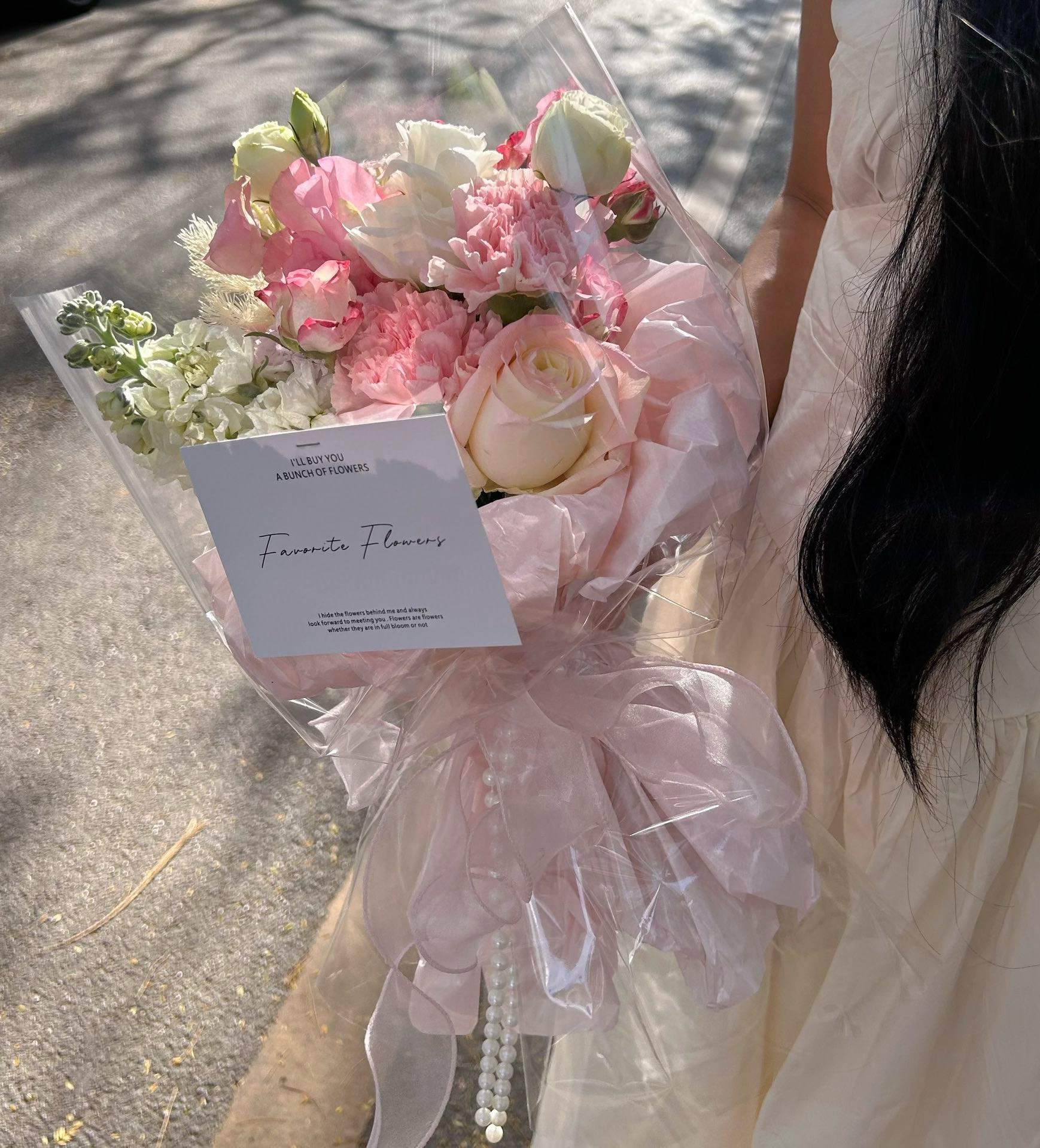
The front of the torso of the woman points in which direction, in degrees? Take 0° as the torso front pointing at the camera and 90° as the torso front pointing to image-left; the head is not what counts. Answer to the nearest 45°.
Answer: approximately 180°
